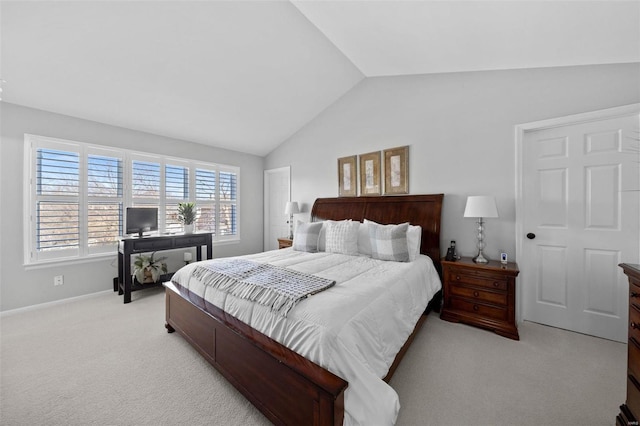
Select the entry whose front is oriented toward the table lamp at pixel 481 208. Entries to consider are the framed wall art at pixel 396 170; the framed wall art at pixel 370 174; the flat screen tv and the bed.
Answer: the flat screen tv

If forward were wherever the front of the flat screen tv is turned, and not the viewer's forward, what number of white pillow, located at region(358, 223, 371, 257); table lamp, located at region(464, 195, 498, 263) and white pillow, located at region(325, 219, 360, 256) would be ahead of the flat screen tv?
3

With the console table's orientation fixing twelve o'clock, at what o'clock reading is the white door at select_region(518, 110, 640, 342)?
The white door is roughly at 12 o'clock from the console table.

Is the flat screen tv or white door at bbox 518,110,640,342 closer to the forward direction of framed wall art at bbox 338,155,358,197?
the flat screen tv

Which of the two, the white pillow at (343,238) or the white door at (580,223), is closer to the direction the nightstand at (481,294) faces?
the white pillow

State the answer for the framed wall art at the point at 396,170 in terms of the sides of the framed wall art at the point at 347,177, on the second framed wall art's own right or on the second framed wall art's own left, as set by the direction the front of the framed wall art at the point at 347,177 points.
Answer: on the second framed wall art's own left

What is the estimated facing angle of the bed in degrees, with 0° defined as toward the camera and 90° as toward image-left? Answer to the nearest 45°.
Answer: approximately 45°

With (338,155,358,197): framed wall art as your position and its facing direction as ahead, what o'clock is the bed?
The bed is roughly at 11 o'clock from the framed wall art.
